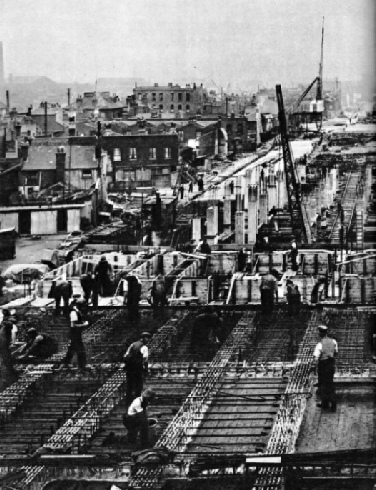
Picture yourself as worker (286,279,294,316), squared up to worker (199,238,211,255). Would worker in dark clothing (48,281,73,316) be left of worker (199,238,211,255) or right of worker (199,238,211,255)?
left

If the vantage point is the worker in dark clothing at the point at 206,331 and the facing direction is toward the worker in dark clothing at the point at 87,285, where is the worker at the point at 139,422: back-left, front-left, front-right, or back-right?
back-left
